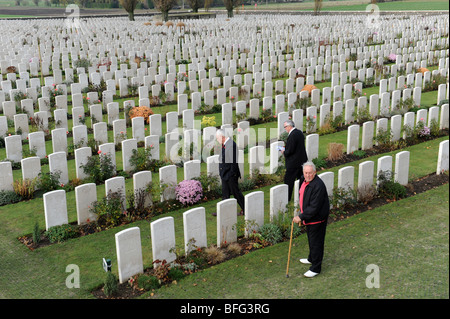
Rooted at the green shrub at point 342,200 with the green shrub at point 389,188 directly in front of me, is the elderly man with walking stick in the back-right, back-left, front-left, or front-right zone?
back-right

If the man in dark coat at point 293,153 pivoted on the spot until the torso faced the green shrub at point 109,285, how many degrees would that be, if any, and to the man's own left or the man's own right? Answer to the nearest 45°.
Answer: approximately 45° to the man's own left

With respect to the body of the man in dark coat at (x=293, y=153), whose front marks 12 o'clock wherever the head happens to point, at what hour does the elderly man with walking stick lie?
The elderly man with walking stick is roughly at 9 o'clock from the man in dark coat.

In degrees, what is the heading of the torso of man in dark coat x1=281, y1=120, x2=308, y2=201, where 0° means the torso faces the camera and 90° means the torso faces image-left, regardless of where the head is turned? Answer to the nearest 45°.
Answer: approximately 90°

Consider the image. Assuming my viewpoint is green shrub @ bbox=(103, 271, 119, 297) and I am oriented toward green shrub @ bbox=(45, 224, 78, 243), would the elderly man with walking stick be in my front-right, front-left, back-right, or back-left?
back-right

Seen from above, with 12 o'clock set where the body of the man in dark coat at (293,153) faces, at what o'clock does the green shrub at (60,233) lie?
The green shrub is roughly at 11 o'clock from the man in dark coat.

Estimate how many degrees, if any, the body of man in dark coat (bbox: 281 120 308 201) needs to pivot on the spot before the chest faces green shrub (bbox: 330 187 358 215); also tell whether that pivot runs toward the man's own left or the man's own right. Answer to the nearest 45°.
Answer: approximately 180°

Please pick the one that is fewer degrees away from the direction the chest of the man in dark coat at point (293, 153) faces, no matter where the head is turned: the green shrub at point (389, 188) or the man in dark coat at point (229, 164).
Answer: the man in dark coat

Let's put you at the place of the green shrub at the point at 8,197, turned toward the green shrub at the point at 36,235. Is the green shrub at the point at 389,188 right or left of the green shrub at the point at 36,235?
left
